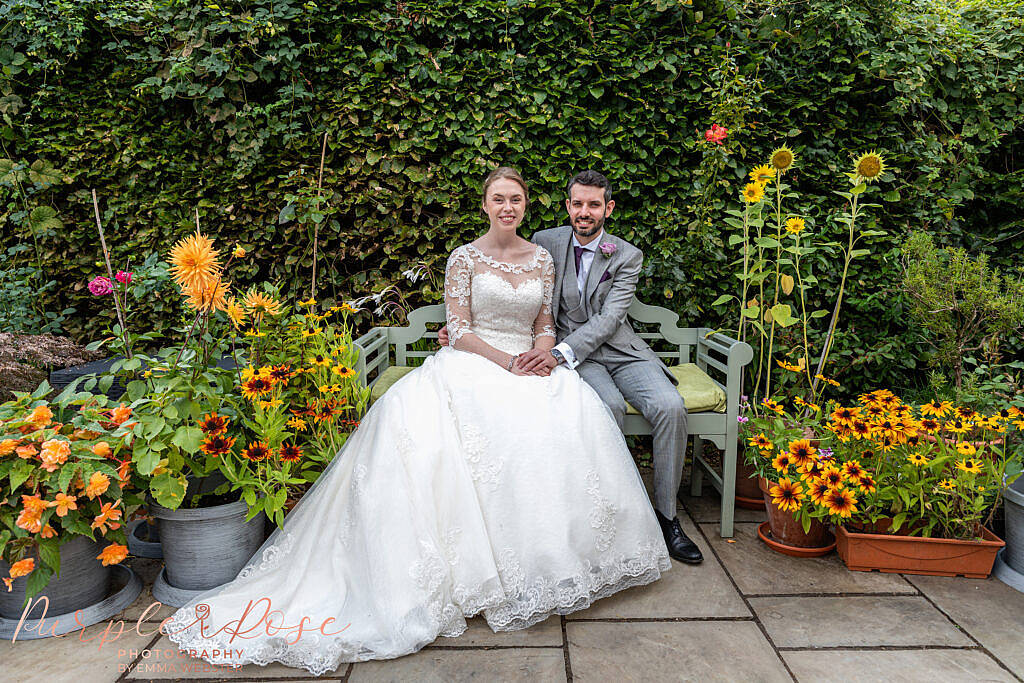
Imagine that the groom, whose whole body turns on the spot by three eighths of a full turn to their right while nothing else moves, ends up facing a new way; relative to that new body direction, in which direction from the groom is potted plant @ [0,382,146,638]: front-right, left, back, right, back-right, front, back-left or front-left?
left

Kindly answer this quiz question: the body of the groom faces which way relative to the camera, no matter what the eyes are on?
toward the camera

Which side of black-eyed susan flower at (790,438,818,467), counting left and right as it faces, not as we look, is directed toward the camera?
front

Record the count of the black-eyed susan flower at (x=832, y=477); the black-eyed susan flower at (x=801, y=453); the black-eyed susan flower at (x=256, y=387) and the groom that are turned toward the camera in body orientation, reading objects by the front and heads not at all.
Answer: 4

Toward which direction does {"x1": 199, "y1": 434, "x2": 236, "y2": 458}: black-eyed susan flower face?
toward the camera

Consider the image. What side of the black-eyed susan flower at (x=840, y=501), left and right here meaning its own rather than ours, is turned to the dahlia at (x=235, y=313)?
right
